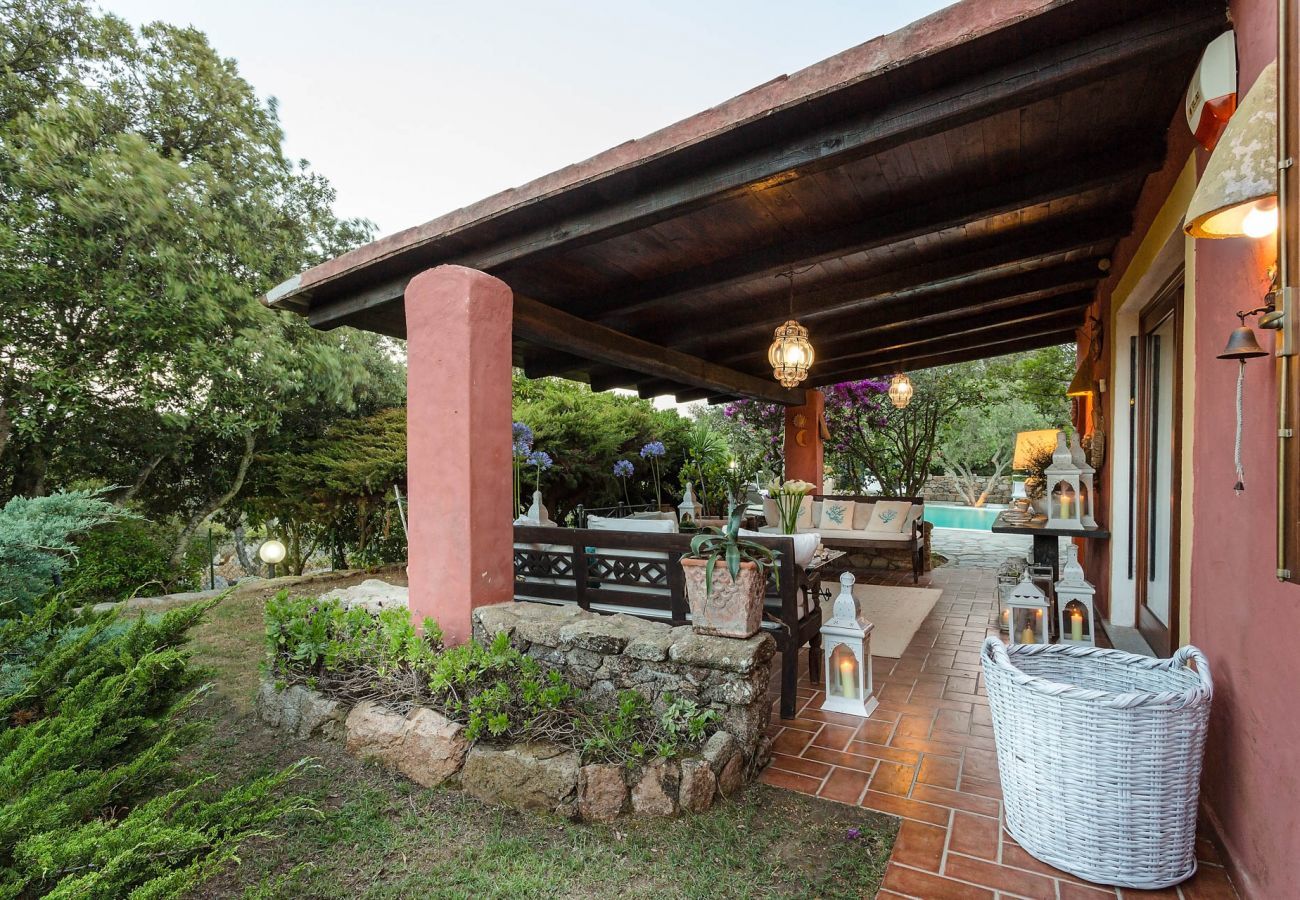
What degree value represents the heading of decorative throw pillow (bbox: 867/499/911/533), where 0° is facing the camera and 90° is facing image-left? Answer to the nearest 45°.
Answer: approximately 0°

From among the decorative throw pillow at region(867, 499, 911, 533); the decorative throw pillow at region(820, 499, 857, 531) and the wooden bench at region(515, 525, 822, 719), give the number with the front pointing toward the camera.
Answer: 2

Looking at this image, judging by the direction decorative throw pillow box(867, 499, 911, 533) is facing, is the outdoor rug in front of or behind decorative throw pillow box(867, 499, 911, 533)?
in front

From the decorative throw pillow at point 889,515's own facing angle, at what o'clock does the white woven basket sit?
The white woven basket is roughly at 12 o'clock from the decorative throw pillow.

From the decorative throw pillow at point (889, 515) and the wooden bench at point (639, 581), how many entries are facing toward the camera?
1

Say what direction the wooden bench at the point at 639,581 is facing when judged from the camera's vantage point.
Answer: facing away from the viewer and to the right of the viewer

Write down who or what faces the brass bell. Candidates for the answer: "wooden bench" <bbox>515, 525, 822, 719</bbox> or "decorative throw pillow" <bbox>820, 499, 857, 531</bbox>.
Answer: the decorative throw pillow

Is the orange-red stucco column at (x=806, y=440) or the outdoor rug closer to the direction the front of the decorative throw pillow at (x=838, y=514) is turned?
the outdoor rug

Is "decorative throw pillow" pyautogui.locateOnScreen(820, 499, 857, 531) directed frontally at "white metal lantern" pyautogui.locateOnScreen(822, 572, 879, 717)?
yes

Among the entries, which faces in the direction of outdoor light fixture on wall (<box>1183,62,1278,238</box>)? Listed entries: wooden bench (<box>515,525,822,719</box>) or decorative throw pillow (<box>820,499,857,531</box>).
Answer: the decorative throw pillow

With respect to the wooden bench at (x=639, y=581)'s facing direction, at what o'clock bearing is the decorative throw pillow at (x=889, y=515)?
The decorative throw pillow is roughly at 12 o'clock from the wooden bench.

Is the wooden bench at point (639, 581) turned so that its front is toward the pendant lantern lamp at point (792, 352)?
yes
